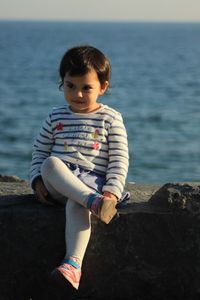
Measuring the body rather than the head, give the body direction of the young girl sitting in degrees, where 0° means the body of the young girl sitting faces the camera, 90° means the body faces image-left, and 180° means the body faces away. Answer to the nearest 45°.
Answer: approximately 0°

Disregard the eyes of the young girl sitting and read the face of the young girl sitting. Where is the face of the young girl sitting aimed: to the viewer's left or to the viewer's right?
to the viewer's left
